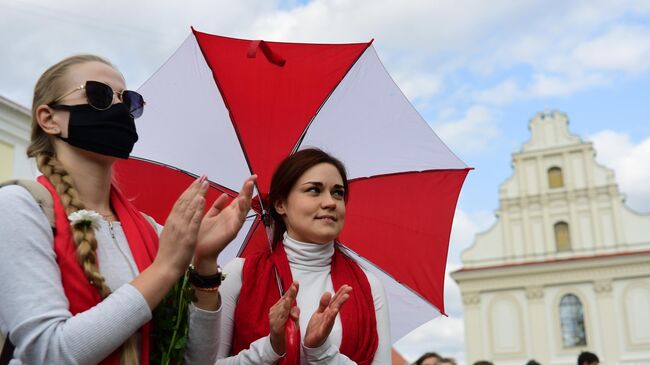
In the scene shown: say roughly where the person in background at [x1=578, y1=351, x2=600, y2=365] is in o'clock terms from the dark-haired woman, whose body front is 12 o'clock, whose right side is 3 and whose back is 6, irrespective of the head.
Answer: The person in background is roughly at 7 o'clock from the dark-haired woman.

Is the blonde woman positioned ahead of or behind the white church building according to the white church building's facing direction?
ahead

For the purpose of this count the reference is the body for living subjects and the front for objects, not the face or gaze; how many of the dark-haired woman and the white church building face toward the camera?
2

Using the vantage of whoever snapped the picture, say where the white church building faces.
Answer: facing the viewer

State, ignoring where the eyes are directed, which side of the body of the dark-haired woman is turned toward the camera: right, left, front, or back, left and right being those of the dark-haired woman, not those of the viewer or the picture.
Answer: front

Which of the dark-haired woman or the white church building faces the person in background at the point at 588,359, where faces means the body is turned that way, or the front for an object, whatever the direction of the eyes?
the white church building

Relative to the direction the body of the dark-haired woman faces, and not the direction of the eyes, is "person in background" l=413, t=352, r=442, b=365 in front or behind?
behind

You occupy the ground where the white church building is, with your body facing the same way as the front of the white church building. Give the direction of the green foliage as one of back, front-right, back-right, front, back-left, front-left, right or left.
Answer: front

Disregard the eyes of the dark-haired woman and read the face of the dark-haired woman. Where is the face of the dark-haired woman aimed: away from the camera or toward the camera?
toward the camera

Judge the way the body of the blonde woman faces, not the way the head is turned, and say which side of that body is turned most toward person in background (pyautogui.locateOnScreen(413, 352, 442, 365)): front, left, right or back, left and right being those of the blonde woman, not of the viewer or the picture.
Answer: left

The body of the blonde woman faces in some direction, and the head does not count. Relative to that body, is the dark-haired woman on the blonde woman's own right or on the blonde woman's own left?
on the blonde woman's own left

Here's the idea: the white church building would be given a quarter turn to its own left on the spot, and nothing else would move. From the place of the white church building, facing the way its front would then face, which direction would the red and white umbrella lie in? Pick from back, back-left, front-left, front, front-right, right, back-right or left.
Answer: right

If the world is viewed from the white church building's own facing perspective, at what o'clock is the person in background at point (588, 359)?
The person in background is roughly at 12 o'clock from the white church building.

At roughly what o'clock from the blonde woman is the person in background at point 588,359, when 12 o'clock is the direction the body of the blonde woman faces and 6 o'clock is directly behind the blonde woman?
The person in background is roughly at 9 o'clock from the blonde woman.

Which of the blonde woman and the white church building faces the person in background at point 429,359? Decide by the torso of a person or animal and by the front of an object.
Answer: the white church building
